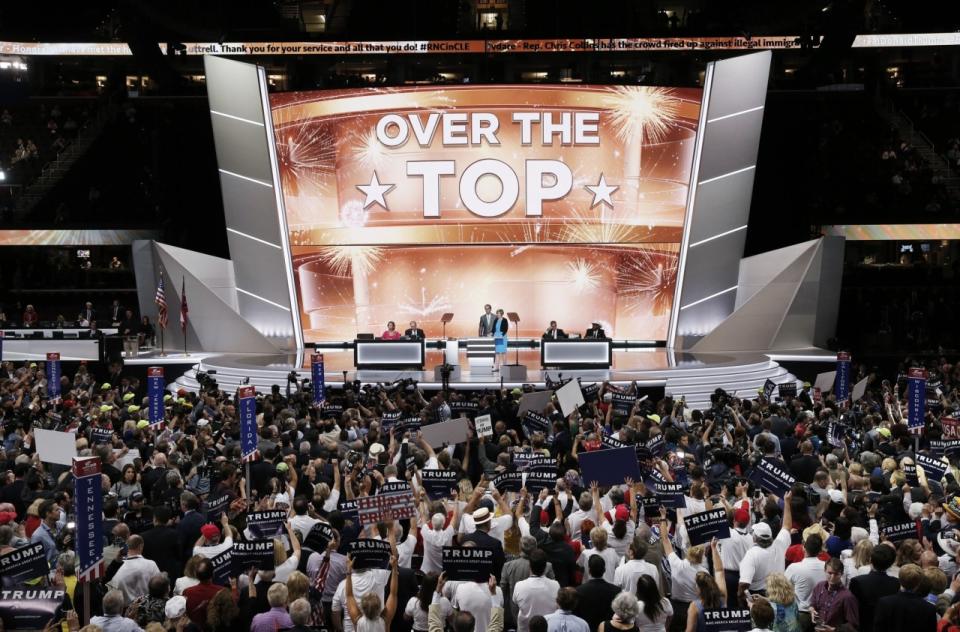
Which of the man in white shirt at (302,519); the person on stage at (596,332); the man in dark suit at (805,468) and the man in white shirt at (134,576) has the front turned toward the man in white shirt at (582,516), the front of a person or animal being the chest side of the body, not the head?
the person on stage

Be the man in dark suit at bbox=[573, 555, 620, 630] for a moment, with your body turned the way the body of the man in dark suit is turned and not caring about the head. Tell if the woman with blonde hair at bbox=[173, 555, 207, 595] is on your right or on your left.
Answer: on your left

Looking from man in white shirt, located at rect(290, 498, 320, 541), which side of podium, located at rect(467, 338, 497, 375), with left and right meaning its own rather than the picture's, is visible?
front

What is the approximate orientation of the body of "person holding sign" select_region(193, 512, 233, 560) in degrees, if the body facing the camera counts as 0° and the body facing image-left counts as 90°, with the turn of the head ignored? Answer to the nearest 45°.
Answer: approximately 180°

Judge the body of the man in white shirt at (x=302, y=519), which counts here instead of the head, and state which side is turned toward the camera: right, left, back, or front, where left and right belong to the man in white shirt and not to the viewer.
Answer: back

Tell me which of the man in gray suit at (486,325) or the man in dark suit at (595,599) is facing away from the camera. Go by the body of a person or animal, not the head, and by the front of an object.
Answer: the man in dark suit at (595,599)

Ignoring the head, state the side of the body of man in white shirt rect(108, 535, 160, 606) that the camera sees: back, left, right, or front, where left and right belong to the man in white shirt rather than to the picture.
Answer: back

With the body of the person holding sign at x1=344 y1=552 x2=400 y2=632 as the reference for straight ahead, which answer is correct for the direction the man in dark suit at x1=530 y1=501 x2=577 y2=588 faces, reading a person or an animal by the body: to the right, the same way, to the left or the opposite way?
the same way

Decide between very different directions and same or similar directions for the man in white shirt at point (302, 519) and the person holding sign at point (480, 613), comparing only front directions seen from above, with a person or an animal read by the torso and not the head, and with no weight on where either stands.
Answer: same or similar directions

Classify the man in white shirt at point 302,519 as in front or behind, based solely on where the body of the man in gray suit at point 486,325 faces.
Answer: in front

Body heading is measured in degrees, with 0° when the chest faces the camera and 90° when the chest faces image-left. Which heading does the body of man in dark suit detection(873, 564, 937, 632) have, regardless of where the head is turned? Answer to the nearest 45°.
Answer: approximately 180°

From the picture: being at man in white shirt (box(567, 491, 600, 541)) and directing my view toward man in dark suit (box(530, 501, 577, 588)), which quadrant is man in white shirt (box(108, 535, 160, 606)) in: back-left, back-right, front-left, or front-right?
front-right

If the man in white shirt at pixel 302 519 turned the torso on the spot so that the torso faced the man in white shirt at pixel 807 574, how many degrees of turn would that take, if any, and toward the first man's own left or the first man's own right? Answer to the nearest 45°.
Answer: approximately 135° to the first man's own right

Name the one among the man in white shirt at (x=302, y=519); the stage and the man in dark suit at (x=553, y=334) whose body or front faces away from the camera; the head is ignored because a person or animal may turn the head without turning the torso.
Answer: the man in white shirt

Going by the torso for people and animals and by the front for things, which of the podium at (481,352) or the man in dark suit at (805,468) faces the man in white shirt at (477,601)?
the podium

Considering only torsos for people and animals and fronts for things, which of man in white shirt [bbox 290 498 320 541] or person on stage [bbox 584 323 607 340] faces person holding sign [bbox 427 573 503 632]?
the person on stage

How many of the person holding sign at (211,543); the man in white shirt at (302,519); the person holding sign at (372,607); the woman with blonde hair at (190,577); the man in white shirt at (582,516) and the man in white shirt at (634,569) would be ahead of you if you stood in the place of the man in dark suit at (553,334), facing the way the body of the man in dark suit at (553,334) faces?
6

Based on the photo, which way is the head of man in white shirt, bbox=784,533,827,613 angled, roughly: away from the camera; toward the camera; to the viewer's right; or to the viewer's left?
away from the camera

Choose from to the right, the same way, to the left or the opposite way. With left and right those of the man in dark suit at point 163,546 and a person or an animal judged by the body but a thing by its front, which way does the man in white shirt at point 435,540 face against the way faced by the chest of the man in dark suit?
the same way

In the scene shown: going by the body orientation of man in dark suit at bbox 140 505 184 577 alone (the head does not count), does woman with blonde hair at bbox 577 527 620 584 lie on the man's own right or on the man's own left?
on the man's own right

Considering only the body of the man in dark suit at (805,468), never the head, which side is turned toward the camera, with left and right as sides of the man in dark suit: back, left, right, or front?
back

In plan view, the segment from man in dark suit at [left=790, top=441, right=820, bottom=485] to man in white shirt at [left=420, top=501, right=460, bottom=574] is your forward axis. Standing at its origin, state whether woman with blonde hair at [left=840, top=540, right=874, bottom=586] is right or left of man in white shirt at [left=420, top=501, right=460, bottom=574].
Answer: left

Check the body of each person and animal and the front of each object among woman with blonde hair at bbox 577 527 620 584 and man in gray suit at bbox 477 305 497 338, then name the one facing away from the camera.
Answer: the woman with blonde hair

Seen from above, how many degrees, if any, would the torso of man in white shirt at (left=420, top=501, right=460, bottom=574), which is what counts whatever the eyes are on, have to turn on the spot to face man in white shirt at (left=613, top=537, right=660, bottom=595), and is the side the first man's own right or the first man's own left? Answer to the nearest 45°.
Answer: approximately 135° to the first man's own right
